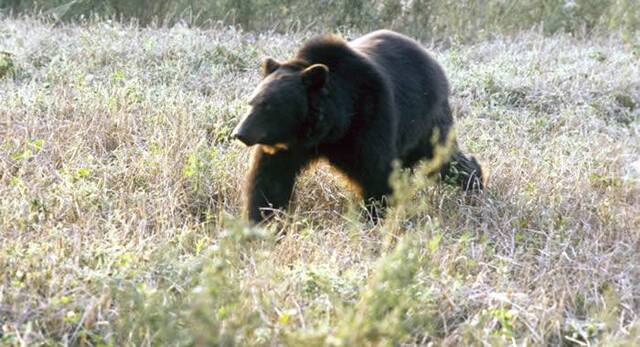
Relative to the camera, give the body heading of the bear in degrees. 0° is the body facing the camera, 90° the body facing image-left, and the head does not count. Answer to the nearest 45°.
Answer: approximately 45°
